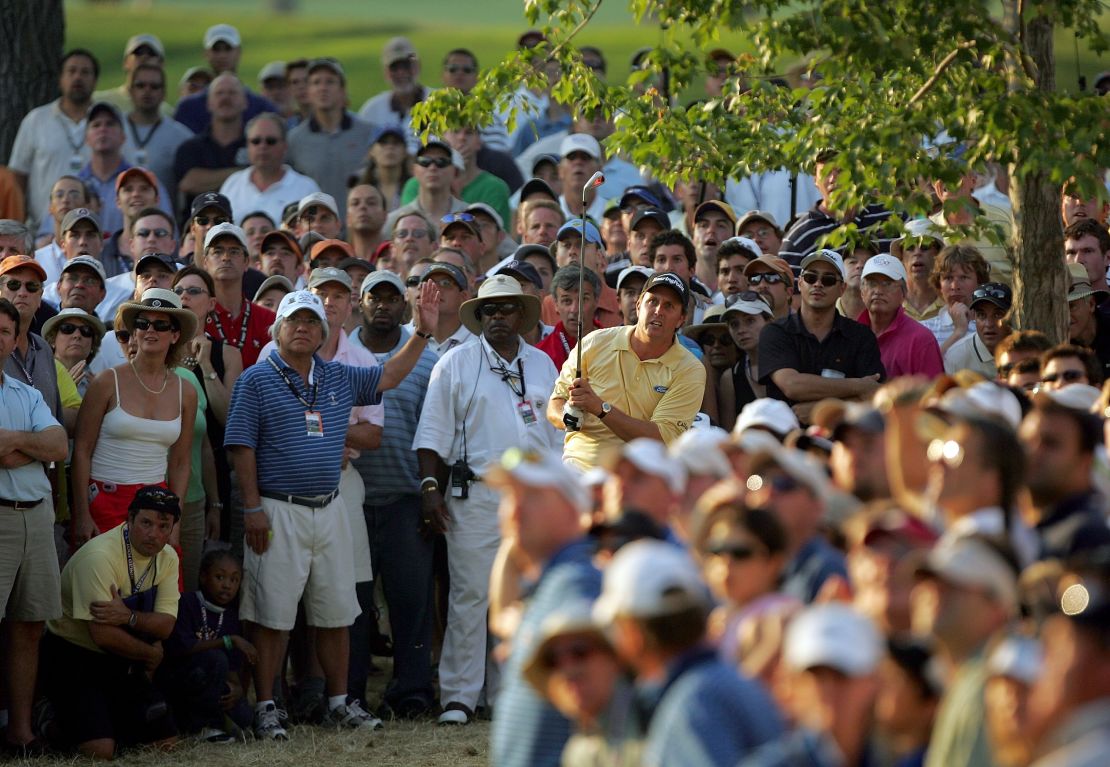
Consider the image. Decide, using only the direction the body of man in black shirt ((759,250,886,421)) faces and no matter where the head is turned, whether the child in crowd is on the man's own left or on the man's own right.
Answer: on the man's own right

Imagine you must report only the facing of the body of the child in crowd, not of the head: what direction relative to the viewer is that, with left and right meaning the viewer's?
facing the viewer and to the right of the viewer

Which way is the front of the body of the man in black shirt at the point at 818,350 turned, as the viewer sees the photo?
toward the camera

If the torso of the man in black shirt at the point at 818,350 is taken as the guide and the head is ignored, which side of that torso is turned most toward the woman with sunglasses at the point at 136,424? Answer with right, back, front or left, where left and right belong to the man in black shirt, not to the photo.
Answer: right

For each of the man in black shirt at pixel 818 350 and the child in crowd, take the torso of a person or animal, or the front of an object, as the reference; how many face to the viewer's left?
0
